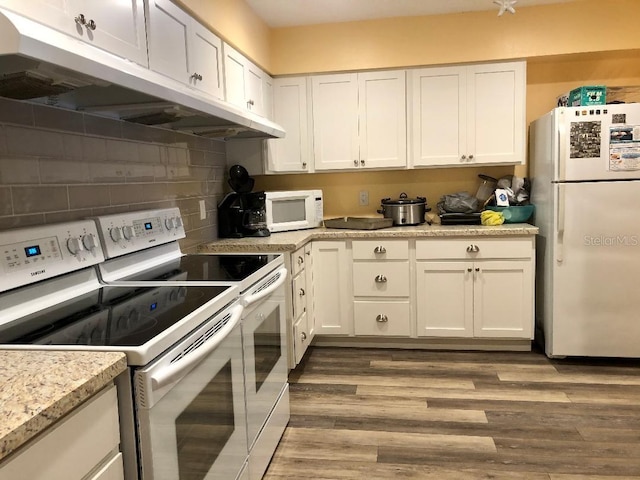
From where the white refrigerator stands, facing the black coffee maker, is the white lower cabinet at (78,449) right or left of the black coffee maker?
left

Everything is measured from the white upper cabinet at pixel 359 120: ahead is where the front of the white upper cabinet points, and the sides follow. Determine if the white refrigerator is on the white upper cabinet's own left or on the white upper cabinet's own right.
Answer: on the white upper cabinet's own left

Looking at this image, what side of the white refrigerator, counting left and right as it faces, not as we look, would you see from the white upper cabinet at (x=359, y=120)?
right

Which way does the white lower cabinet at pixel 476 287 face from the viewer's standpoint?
toward the camera

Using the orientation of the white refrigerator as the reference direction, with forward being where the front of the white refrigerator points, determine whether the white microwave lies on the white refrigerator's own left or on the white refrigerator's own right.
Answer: on the white refrigerator's own right

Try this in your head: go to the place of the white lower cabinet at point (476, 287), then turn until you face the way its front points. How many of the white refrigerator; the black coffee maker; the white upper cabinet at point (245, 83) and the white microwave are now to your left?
1

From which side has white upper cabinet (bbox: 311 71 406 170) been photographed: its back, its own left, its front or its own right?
front

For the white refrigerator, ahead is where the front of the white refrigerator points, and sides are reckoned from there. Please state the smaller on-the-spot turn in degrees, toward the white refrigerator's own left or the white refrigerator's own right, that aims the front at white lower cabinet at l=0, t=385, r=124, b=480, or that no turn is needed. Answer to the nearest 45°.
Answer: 0° — it already faces it

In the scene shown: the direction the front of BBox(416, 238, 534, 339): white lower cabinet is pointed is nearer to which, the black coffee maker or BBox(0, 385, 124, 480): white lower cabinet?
the white lower cabinet

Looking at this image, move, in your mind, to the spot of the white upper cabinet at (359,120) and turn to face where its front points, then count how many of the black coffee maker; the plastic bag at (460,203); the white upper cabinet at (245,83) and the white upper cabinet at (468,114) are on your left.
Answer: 2

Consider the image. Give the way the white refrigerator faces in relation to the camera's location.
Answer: facing the viewer

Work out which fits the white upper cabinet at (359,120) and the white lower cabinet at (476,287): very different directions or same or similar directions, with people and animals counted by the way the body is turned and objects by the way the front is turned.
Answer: same or similar directions

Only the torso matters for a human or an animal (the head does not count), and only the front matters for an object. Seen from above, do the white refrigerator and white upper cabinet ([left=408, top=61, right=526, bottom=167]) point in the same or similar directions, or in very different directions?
same or similar directions

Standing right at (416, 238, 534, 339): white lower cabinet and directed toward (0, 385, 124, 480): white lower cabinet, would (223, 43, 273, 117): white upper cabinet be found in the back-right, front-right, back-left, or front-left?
front-right
